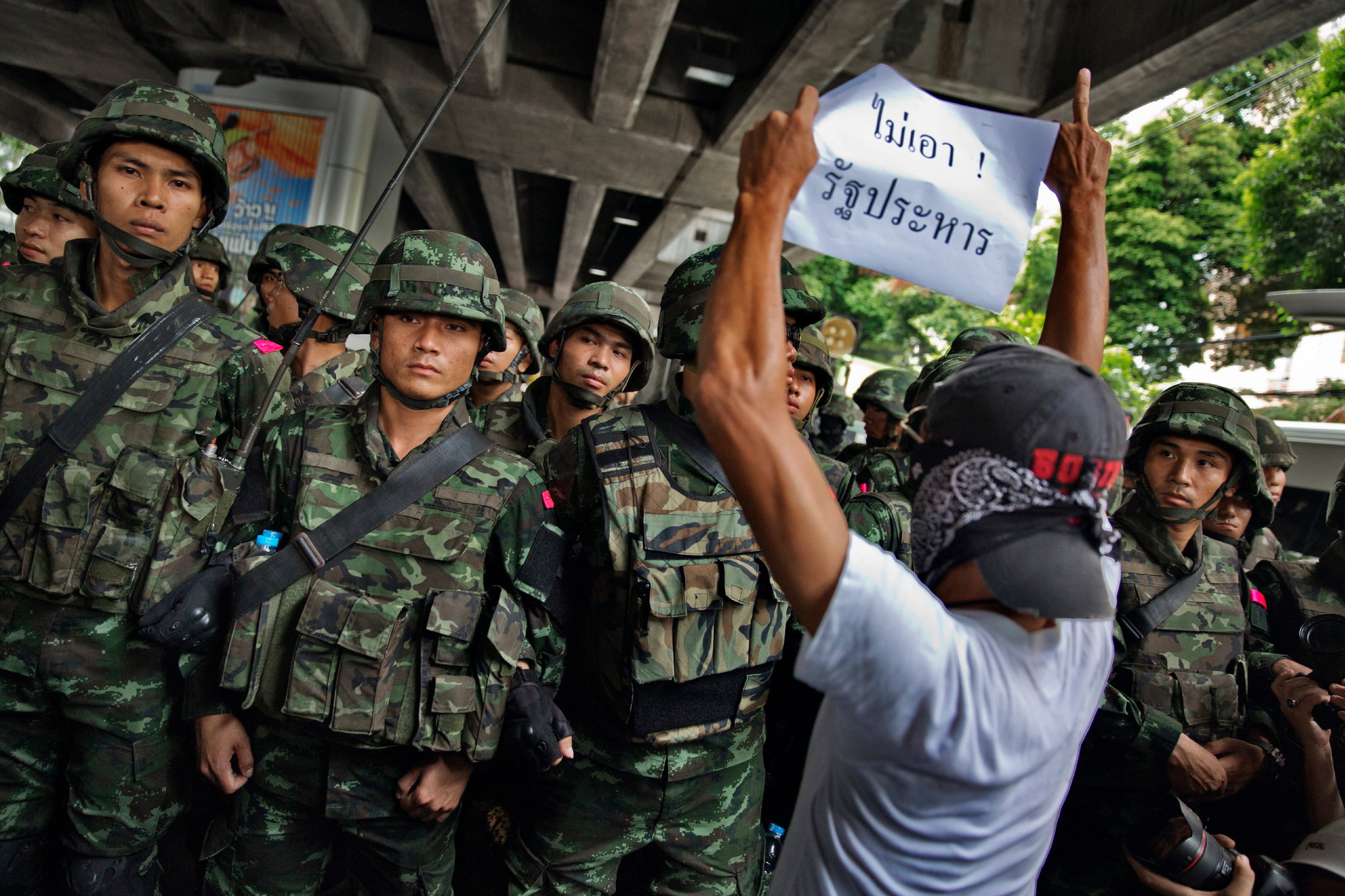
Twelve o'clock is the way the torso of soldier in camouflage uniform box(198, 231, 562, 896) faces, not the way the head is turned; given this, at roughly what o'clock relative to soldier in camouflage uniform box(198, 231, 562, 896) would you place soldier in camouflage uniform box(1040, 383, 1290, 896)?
soldier in camouflage uniform box(1040, 383, 1290, 896) is roughly at 9 o'clock from soldier in camouflage uniform box(198, 231, 562, 896).

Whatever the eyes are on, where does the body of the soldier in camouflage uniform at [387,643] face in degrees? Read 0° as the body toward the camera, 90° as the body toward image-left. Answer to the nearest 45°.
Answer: approximately 0°

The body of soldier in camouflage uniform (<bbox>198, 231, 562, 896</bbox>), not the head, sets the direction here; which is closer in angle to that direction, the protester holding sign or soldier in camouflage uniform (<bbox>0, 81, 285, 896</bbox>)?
the protester holding sign

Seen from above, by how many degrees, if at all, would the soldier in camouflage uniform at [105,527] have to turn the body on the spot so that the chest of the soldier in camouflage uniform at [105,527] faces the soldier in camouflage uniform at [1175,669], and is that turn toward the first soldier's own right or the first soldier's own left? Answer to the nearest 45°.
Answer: approximately 45° to the first soldier's own left

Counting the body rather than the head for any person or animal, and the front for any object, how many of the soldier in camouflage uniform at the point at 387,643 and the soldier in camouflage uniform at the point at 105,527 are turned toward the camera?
2

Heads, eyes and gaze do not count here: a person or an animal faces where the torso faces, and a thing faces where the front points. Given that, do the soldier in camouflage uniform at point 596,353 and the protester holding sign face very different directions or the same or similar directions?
very different directions

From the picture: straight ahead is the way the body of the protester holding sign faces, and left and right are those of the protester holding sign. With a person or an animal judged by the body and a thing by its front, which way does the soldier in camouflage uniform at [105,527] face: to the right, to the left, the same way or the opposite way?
the opposite way

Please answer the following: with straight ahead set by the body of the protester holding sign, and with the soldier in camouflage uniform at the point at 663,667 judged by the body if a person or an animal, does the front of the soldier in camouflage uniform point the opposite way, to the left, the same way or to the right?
the opposite way

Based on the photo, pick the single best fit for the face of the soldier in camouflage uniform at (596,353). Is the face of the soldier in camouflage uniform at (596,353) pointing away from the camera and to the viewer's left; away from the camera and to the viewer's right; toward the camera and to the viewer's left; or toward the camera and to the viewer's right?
toward the camera and to the viewer's right

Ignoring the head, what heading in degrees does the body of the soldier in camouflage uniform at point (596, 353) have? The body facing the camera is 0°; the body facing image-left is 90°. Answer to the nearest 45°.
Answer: approximately 315°

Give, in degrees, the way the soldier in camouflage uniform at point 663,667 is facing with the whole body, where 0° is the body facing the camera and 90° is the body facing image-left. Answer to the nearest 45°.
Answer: approximately 315°

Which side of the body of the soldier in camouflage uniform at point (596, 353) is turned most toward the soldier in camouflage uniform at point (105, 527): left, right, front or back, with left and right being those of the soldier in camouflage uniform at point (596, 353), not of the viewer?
right

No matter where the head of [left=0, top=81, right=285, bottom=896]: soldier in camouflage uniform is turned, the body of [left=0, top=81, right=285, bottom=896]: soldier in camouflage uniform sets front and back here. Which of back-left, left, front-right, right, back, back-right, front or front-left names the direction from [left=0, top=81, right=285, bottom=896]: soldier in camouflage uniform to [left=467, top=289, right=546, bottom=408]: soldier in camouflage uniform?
back-left
